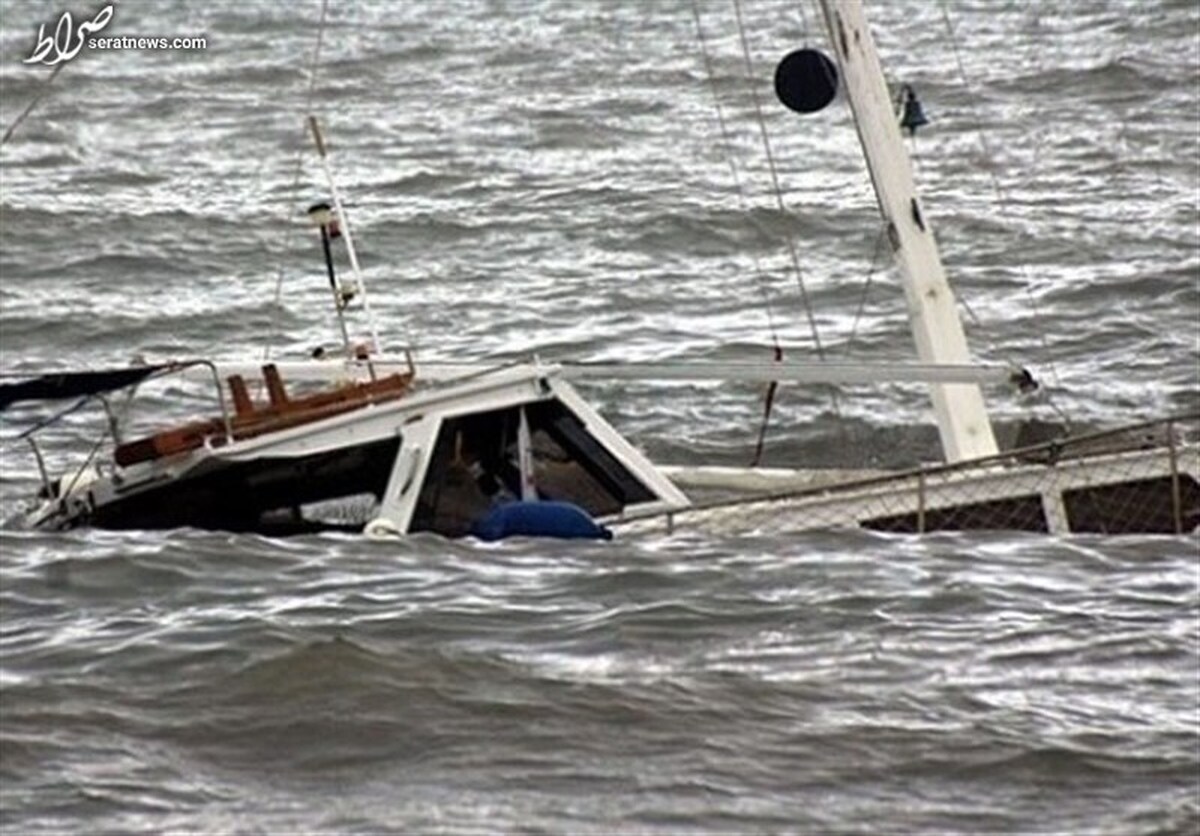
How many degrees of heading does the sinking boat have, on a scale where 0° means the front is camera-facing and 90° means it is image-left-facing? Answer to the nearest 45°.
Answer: approximately 270°
